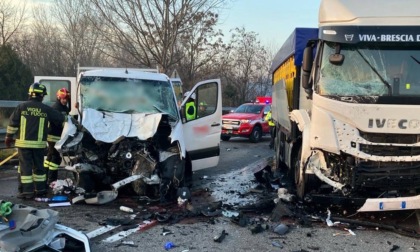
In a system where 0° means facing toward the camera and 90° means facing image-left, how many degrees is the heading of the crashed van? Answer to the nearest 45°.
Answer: approximately 0°

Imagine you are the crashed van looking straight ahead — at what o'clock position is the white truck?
The white truck is roughly at 10 o'clock from the crashed van.

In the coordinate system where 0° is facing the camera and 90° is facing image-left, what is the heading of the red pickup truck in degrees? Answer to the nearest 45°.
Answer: approximately 45°

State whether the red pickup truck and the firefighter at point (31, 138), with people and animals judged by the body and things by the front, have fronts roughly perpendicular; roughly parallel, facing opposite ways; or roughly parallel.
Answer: roughly perpendicular

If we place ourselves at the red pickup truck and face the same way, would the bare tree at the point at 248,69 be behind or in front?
behind

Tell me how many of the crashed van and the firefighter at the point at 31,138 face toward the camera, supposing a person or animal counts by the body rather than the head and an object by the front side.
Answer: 1

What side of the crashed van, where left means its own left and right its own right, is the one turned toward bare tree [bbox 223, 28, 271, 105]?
back

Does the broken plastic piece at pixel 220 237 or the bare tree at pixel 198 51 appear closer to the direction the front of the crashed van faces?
the broken plastic piece

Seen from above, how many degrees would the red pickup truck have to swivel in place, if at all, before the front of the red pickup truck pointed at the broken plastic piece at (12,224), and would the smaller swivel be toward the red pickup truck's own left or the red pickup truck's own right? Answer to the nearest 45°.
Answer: approximately 45° to the red pickup truck's own left

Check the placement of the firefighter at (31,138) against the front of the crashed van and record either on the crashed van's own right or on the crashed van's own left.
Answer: on the crashed van's own right

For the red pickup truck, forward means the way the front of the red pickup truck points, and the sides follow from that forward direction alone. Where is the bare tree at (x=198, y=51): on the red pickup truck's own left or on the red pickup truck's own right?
on the red pickup truck's own right

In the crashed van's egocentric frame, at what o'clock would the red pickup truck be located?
The red pickup truck is roughly at 7 o'clock from the crashed van.

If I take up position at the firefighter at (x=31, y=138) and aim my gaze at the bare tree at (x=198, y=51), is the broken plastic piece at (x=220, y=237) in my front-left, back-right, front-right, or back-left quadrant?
back-right
